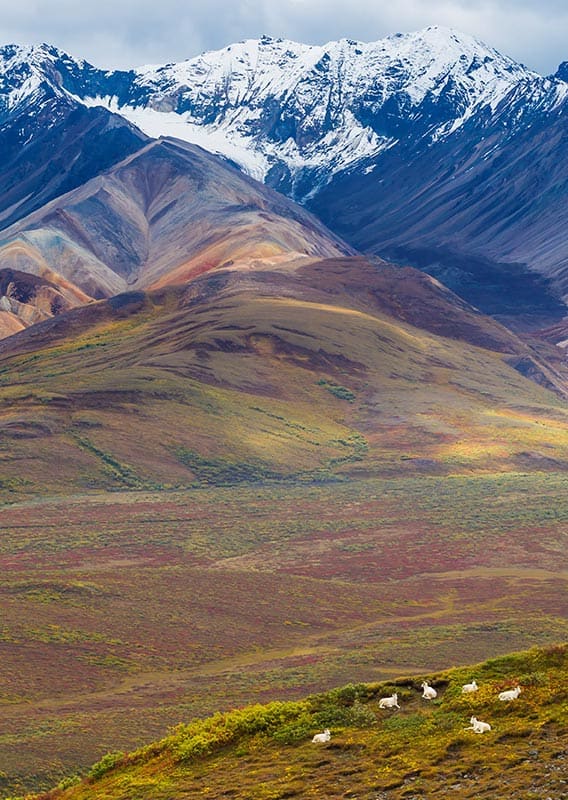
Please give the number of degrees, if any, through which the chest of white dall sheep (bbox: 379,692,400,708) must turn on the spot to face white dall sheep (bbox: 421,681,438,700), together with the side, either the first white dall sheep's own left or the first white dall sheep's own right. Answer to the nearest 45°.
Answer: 0° — it already faces it

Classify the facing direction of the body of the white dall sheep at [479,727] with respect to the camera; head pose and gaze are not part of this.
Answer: to the viewer's left

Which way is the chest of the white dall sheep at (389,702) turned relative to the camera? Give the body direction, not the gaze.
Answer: to the viewer's right

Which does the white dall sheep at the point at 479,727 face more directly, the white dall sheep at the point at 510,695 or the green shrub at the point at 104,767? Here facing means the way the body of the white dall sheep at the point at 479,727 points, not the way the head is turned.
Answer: the green shrub

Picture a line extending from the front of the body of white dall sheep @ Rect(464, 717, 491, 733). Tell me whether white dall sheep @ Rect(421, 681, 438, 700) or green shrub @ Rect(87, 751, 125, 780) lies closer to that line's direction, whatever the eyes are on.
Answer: the green shrub

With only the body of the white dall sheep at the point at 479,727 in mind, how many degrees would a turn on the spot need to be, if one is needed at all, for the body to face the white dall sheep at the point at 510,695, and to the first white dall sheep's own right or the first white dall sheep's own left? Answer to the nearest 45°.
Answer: approximately 135° to the first white dall sheep's own right
